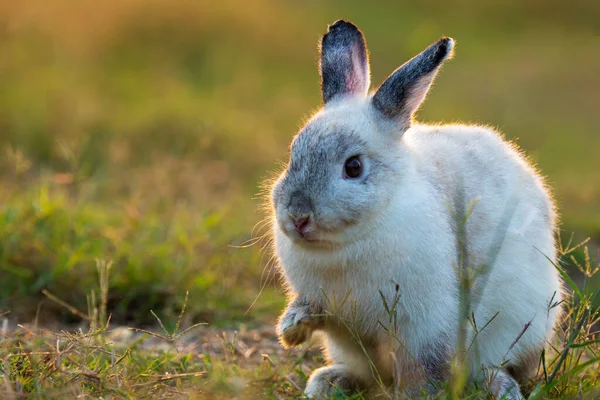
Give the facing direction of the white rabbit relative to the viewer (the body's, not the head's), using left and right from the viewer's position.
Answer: facing the viewer and to the left of the viewer
